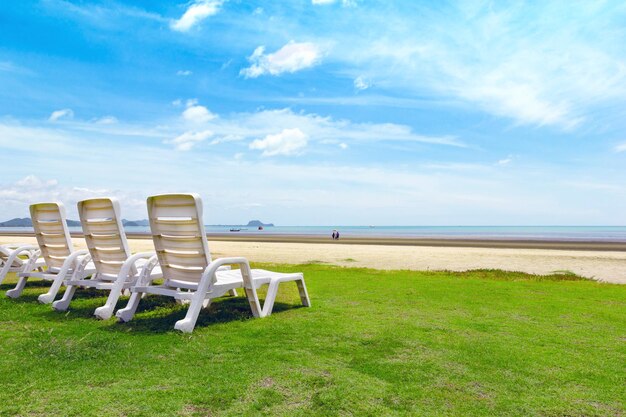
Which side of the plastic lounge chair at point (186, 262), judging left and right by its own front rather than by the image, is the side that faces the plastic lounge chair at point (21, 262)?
left

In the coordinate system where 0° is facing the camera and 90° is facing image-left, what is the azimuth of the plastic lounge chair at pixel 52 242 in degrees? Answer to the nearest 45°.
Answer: approximately 225°

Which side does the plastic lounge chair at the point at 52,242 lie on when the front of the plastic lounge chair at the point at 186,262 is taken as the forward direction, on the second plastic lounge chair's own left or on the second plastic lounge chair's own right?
on the second plastic lounge chair's own left

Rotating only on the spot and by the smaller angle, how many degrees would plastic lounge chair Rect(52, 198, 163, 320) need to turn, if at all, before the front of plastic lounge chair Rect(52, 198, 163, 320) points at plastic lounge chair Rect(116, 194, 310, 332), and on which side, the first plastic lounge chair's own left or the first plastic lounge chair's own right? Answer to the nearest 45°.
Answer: approximately 90° to the first plastic lounge chair's own right

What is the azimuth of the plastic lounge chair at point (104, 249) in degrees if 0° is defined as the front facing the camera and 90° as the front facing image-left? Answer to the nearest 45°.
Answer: approximately 225°

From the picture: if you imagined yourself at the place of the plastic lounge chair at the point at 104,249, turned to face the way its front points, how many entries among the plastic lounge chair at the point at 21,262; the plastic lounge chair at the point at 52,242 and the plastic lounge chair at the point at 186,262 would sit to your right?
1

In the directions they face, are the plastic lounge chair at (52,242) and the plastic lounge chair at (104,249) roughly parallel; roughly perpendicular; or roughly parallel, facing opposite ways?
roughly parallel

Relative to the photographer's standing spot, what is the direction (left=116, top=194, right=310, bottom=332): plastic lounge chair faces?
facing away from the viewer and to the right of the viewer

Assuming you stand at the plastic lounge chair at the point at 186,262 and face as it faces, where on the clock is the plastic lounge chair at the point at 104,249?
the plastic lounge chair at the point at 104,249 is roughly at 9 o'clock from the plastic lounge chair at the point at 186,262.

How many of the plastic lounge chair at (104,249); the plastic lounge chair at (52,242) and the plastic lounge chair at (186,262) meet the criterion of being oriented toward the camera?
0

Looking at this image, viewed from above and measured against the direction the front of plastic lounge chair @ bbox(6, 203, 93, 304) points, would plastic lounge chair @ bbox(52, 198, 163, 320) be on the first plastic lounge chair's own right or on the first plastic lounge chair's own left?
on the first plastic lounge chair's own right

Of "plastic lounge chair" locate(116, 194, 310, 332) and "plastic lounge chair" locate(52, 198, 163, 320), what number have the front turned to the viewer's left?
0

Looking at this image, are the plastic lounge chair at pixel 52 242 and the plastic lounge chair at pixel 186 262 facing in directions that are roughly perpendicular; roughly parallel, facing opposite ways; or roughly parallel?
roughly parallel

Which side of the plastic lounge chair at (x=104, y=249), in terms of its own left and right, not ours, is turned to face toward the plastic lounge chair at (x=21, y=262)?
left
